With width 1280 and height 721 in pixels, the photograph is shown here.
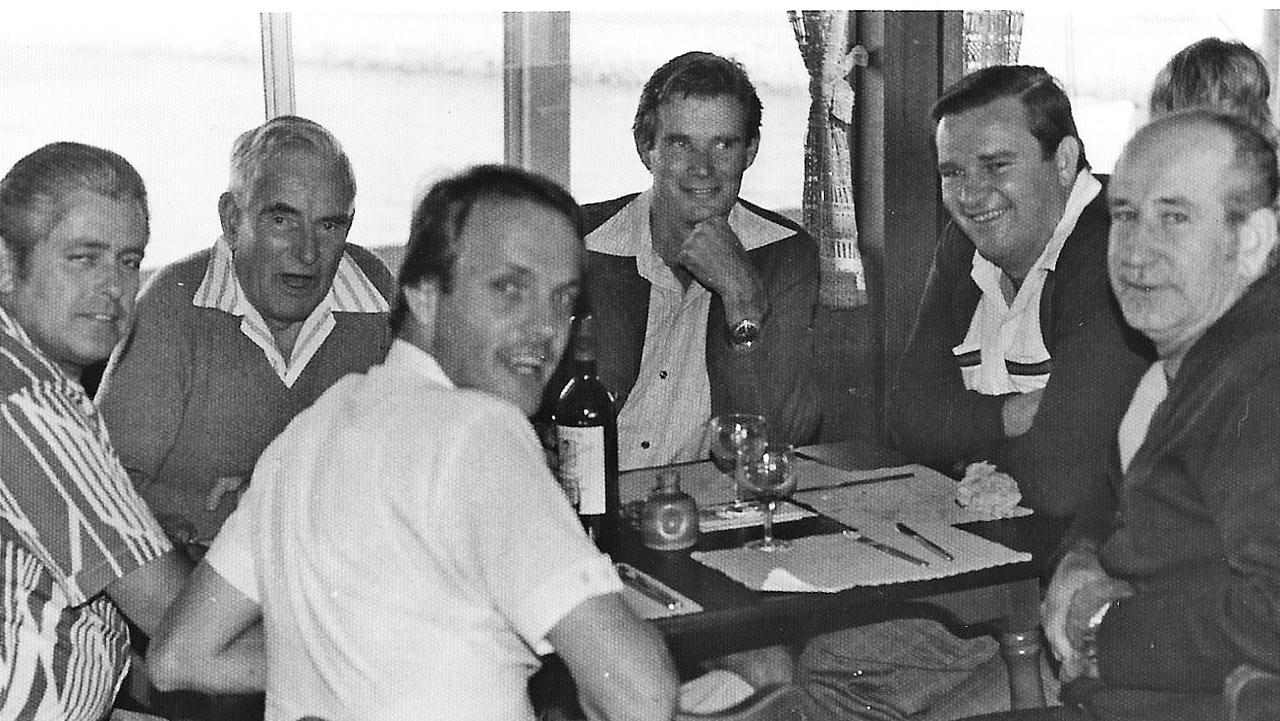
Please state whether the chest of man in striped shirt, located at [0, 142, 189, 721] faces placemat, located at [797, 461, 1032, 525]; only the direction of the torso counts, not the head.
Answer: yes

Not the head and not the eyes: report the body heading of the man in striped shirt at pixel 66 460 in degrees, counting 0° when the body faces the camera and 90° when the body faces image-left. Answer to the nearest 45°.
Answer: approximately 270°

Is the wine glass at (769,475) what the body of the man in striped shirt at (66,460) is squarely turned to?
yes

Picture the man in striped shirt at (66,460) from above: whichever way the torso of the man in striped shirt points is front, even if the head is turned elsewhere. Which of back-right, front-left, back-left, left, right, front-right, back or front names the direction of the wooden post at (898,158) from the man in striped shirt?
front-left

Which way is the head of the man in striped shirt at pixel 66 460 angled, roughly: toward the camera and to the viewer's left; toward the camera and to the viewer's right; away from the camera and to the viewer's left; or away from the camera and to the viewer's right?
toward the camera and to the viewer's right
